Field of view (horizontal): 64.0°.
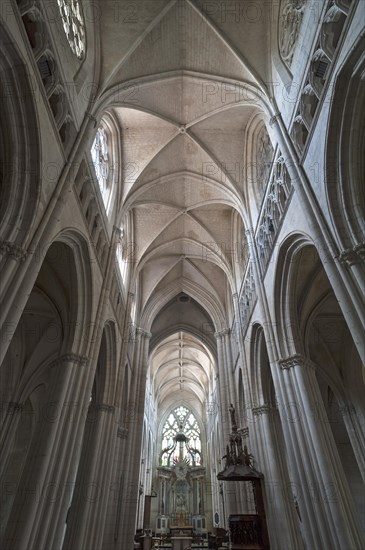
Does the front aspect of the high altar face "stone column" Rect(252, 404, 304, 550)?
yes

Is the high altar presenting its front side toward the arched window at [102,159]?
yes

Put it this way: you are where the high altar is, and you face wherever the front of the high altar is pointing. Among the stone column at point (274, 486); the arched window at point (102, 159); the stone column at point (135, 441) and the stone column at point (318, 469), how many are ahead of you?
4

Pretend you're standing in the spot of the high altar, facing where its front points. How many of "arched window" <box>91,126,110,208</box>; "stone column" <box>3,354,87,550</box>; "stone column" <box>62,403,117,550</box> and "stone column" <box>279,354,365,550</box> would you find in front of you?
4

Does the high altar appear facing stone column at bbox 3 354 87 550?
yes

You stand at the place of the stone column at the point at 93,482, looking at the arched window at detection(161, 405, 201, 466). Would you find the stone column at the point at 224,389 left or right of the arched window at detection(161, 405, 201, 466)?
right

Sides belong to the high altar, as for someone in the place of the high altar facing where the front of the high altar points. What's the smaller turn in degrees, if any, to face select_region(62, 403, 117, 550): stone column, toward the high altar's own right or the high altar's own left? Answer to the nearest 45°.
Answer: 0° — it already faces it

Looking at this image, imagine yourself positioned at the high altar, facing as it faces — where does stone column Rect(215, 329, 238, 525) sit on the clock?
The stone column is roughly at 12 o'clock from the high altar.

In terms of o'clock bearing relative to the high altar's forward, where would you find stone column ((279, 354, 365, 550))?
The stone column is roughly at 12 o'clock from the high altar.

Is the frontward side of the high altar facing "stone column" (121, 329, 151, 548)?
yes

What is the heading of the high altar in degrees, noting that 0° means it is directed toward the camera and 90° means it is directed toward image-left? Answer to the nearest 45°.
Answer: approximately 0°
